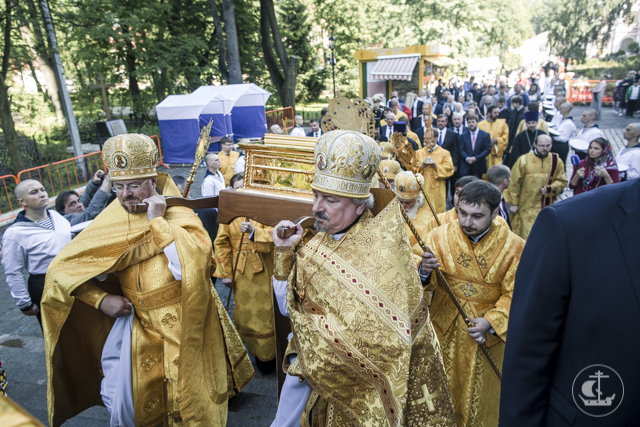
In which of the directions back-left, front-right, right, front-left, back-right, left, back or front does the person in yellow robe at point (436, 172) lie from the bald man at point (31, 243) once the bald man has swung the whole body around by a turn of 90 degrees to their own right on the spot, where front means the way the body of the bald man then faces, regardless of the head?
back-left

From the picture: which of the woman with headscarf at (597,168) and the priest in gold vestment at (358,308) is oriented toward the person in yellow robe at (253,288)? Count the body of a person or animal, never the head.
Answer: the woman with headscarf

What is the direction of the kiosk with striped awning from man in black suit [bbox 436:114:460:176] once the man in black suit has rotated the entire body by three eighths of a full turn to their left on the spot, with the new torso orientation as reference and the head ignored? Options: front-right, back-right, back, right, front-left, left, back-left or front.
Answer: left

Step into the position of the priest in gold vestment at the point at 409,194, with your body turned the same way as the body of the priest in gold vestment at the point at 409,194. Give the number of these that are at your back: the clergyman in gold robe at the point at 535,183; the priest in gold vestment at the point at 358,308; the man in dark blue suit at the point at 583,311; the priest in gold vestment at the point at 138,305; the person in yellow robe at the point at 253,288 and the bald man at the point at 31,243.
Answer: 1

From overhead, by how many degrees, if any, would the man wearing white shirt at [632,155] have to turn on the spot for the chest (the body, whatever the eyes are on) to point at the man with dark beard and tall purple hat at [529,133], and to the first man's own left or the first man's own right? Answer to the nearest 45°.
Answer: approximately 45° to the first man's own right

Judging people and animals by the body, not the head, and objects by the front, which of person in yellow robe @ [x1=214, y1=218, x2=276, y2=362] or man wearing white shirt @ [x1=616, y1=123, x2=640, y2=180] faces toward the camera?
the person in yellow robe

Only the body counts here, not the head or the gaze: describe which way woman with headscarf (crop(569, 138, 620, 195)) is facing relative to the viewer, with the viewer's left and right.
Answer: facing the viewer and to the left of the viewer

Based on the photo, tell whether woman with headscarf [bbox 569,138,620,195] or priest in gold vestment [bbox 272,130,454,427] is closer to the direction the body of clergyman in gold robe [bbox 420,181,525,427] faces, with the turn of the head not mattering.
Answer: the priest in gold vestment

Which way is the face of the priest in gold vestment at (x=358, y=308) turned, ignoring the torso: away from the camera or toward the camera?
toward the camera

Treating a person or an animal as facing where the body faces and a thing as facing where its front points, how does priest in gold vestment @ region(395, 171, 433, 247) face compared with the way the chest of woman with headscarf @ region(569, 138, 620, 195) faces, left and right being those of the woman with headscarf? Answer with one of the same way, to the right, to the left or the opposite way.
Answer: the same way

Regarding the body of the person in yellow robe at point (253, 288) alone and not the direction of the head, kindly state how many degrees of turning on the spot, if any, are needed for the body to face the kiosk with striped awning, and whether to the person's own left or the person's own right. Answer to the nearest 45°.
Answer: approximately 135° to the person's own left

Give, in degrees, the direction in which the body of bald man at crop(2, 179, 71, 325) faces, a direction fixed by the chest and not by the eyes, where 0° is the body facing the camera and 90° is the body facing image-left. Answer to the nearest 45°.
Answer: approximately 315°

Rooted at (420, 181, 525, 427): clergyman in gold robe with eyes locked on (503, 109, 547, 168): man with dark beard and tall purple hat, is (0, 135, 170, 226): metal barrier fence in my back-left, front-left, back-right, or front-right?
front-left

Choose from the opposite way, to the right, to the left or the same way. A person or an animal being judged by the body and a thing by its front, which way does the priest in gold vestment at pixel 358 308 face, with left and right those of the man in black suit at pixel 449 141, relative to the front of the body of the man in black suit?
the same way

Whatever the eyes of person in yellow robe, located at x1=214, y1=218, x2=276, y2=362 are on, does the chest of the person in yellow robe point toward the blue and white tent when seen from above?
no

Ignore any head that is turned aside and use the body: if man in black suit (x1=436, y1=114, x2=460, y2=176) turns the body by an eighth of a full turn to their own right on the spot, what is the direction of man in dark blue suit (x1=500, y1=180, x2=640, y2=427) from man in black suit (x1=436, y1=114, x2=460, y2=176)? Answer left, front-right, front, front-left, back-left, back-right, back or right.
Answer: left

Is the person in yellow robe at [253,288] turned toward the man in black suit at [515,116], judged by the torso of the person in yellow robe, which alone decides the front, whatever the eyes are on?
no
